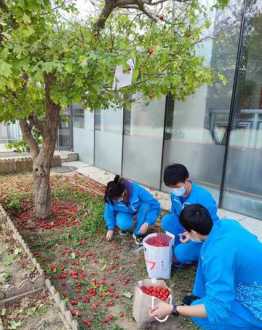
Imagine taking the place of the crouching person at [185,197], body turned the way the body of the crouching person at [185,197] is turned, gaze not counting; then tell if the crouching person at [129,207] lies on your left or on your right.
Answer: on your right

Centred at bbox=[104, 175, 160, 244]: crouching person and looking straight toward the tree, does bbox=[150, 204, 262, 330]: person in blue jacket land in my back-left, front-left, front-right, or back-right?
back-left

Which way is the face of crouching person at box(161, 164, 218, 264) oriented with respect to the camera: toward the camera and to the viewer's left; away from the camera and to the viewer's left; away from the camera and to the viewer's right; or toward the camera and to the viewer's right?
toward the camera and to the viewer's left

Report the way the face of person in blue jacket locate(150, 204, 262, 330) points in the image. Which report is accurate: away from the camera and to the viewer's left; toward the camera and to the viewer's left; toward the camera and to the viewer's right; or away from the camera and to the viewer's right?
away from the camera and to the viewer's left

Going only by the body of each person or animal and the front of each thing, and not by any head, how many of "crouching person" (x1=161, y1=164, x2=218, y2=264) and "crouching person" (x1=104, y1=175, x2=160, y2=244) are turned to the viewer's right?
0

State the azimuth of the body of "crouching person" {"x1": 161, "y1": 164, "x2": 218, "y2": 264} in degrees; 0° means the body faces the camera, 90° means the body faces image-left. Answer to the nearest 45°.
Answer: approximately 45°

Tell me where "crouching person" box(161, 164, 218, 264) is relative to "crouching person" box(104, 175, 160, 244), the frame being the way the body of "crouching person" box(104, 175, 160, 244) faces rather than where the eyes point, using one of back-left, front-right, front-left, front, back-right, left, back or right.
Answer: left

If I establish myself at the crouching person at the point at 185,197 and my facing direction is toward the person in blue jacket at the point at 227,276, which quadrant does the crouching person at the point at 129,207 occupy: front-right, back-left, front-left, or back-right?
back-right

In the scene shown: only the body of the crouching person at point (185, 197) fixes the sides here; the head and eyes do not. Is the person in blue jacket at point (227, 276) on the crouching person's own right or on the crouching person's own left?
on the crouching person's own left
